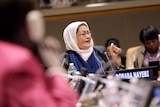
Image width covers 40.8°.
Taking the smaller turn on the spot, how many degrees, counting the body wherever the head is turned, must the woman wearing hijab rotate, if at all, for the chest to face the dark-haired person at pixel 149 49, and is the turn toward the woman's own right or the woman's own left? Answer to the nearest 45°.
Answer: approximately 90° to the woman's own left

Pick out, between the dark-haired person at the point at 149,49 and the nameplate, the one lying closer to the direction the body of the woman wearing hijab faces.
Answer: the nameplate

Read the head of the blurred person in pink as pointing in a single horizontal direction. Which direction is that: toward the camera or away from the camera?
away from the camera

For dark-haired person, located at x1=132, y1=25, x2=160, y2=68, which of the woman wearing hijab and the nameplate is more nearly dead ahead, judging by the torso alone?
the nameplate

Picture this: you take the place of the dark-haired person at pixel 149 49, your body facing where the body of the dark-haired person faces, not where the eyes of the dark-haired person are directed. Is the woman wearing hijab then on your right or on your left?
on your right
